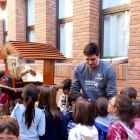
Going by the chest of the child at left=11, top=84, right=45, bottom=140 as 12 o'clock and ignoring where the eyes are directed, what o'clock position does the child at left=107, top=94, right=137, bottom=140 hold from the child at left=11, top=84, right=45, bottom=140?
the child at left=107, top=94, right=137, bottom=140 is roughly at 4 o'clock from the child at left=11, top=84, right=45, bottom=140.

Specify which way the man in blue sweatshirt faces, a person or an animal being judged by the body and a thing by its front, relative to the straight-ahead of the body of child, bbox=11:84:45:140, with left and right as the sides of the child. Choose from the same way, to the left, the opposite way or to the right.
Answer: the opposite way

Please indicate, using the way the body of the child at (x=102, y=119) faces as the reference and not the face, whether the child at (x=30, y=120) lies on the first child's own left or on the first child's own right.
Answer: on the first child's own left

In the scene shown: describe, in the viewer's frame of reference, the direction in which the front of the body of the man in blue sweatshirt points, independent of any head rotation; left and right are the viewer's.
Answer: facing the viewer

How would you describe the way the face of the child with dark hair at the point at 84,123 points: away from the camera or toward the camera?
away from the camera

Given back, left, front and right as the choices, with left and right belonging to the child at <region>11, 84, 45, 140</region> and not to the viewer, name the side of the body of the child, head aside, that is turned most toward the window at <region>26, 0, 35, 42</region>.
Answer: front

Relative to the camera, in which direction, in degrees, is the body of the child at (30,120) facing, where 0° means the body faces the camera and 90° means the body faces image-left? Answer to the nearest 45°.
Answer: approximately 180°

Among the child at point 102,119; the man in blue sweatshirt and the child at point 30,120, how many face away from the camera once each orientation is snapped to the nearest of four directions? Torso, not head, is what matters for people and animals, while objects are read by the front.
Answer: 2

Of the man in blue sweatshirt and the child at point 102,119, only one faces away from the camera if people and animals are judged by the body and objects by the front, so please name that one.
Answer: the child

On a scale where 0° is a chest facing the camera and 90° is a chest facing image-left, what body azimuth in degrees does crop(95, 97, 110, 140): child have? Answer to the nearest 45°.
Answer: approximately 180°

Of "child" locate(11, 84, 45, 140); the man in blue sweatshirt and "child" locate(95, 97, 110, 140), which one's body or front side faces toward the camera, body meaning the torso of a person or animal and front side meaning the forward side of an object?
the man in blue sweatshirt

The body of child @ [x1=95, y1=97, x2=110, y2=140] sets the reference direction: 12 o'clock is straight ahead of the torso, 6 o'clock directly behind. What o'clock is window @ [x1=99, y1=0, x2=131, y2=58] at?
The window is roughly at 12 o'clock from the child.

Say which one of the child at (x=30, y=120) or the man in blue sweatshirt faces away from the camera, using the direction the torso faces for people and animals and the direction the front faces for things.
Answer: the child
